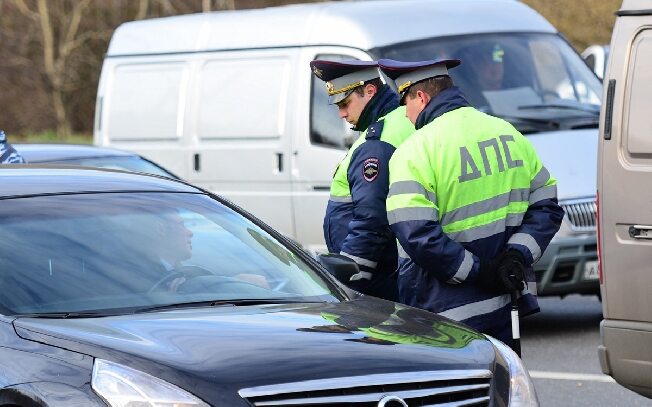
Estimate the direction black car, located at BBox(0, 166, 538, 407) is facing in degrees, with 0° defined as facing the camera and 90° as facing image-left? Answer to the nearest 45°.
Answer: approximately 315°

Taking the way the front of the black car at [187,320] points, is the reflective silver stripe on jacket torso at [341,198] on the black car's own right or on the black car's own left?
on the black car's own left

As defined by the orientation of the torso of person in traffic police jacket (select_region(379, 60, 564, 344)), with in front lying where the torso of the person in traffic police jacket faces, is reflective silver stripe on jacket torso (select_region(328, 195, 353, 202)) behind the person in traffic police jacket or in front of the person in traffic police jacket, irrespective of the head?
in front

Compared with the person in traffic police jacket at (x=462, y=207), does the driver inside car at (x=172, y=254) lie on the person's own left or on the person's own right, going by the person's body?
on the person's own left

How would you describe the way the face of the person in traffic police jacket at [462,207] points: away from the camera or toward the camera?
away from the camera

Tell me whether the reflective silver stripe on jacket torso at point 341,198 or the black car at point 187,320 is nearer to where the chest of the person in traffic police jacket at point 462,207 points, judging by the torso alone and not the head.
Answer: the reflective silver stripe on jacket torso

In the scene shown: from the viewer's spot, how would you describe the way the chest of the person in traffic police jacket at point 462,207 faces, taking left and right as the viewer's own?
facing away from the viewer and to the left of the viewer

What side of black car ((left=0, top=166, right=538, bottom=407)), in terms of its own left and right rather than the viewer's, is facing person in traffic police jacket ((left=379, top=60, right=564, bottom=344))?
left

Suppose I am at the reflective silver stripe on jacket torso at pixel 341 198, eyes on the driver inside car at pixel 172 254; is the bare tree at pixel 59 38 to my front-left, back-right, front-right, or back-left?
back-right

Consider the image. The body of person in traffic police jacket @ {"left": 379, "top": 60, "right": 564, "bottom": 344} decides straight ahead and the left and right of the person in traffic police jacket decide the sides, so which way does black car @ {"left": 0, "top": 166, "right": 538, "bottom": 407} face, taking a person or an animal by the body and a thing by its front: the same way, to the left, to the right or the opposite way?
the opposite way

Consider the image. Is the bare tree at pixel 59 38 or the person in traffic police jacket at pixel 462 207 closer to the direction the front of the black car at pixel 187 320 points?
the person in traffic police jacket

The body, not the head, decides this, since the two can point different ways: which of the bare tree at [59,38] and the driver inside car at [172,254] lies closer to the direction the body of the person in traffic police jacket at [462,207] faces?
the bare tree
